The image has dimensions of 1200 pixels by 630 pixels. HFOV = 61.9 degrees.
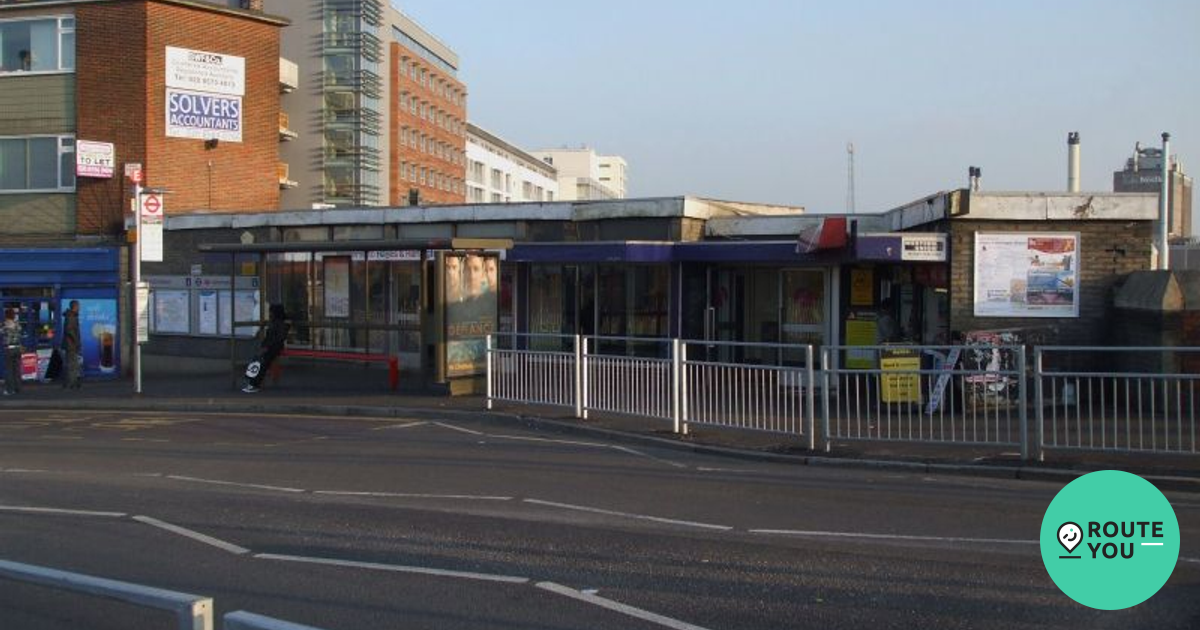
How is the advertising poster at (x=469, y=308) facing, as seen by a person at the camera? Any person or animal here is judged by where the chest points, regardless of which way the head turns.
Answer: facing the viewer and to the right of the viewer

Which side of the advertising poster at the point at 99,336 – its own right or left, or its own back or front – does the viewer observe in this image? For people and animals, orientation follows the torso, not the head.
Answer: front

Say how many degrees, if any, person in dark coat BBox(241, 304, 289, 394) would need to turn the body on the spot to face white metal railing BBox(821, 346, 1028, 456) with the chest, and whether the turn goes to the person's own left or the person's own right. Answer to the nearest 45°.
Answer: approximately 135° to the person's own left

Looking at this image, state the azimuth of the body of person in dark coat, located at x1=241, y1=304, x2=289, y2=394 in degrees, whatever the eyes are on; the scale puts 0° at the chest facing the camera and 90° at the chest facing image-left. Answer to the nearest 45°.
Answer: approximately 90°

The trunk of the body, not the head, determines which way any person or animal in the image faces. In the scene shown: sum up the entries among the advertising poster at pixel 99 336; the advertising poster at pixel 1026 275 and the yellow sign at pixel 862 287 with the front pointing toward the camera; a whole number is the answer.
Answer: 3

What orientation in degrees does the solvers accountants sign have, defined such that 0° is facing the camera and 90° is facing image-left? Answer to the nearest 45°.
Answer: approximately 315°

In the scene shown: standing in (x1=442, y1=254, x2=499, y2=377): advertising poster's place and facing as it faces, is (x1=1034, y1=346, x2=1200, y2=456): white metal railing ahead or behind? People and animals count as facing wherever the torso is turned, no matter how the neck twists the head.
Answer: ahead

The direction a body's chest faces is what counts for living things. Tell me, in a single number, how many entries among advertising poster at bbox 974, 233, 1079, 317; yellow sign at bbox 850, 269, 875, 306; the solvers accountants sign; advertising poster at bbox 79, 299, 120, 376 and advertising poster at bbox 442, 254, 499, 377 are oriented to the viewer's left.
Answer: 0

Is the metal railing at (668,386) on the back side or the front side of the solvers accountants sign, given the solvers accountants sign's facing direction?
on the front side

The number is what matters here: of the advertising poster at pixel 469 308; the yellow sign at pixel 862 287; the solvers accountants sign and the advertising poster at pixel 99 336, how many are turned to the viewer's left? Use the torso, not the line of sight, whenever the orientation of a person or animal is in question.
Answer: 0

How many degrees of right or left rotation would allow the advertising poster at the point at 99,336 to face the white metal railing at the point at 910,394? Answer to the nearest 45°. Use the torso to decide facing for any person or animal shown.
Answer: approximately 45° to its left

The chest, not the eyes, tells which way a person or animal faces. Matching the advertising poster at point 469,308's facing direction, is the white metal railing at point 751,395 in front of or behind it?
in front

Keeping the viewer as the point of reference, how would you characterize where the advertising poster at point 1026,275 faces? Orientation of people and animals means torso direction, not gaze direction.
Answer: facing the viewer
